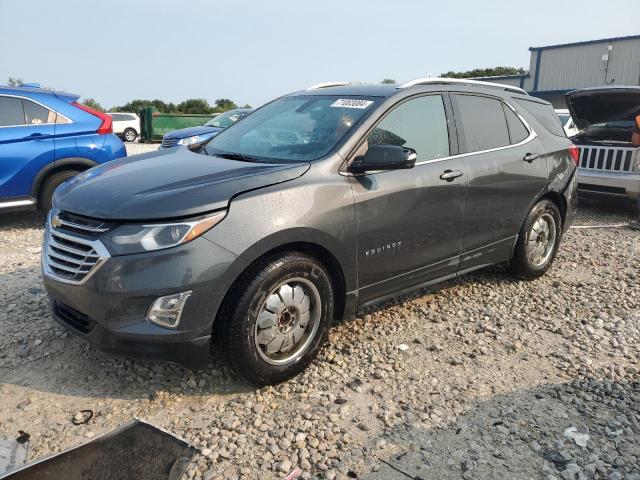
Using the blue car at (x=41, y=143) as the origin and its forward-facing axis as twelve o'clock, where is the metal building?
The metal building is roughly at 5 o'clock from the blue car.

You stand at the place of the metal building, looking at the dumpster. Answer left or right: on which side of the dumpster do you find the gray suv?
left

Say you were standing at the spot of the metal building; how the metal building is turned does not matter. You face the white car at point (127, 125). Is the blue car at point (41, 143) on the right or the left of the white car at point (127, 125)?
left

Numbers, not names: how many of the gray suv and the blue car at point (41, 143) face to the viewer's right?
0

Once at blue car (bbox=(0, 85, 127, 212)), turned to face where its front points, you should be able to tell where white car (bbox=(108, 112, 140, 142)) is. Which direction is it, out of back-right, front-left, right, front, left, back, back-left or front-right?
right

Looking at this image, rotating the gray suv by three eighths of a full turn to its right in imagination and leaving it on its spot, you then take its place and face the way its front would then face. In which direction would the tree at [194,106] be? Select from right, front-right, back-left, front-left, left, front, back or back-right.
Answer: front

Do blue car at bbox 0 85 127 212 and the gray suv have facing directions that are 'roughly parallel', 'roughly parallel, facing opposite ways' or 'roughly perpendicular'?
roughly parallel

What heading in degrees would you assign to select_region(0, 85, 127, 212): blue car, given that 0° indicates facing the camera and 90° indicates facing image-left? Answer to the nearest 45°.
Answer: approximately 90°

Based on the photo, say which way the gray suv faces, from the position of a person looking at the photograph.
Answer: facing the viewer and to the left of the viewer
